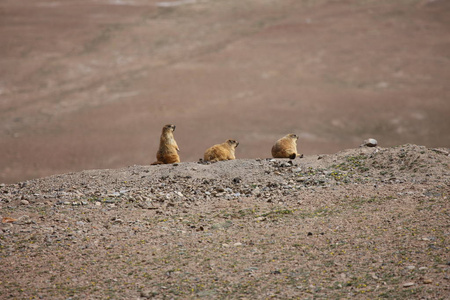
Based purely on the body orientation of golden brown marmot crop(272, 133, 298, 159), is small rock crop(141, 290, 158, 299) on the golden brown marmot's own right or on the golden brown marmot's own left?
on the golden brown marmot's own right

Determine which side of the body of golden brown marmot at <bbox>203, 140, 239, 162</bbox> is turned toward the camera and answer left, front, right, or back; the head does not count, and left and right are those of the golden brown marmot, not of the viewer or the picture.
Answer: right

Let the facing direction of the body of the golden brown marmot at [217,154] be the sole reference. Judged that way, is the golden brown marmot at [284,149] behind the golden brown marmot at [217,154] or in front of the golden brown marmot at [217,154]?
in front

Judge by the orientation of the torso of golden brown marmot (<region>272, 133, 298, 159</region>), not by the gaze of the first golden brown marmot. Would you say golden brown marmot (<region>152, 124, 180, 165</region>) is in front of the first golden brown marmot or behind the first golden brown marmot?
behind

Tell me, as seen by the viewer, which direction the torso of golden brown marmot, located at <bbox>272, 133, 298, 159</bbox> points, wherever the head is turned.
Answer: to the viewer's right

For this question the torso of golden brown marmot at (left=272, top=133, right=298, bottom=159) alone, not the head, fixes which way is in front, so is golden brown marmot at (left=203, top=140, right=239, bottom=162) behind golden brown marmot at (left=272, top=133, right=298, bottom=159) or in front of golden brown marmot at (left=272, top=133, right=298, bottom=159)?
behind

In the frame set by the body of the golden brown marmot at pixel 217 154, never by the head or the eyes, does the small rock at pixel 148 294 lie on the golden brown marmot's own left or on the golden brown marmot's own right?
on the golden brown marmot's own right

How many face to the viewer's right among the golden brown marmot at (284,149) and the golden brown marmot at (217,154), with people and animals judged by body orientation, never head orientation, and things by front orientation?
2
